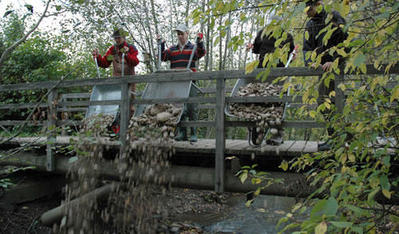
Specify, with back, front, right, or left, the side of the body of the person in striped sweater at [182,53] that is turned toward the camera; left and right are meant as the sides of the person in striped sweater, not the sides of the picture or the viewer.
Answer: front

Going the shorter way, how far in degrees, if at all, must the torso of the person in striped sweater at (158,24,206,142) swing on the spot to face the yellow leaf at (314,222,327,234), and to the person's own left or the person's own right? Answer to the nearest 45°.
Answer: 0° — they already face it
